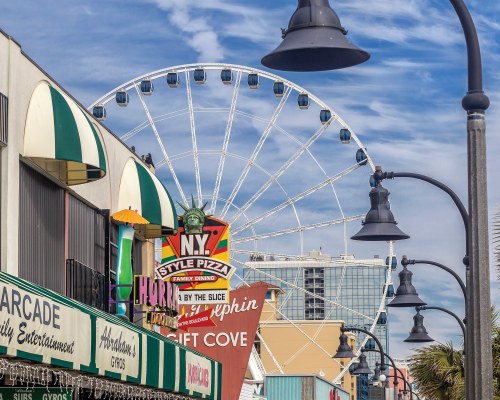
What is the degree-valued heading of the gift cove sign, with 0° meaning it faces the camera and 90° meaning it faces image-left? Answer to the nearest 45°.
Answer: approximately 0°

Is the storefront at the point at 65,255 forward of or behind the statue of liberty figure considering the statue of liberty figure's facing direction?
forward

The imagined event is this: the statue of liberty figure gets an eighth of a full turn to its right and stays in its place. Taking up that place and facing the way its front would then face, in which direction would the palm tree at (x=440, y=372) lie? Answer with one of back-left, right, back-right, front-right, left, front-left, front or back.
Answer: back

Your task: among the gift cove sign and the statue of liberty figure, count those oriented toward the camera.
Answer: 2

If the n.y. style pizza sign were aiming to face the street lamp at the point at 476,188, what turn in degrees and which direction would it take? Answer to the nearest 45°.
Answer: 0° — it already faces it

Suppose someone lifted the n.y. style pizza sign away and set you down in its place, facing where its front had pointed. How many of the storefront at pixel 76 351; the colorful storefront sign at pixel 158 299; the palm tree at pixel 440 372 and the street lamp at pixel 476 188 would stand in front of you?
3

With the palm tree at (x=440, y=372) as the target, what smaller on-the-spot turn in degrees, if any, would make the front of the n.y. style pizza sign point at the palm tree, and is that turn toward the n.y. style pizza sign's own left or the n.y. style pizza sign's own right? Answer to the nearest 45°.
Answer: approximately 135° to the n.y. style pizza sign's own left

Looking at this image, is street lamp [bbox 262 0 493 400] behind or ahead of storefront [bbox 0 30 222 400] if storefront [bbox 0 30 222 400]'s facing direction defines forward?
ahead

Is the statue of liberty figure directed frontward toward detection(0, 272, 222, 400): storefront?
yes
